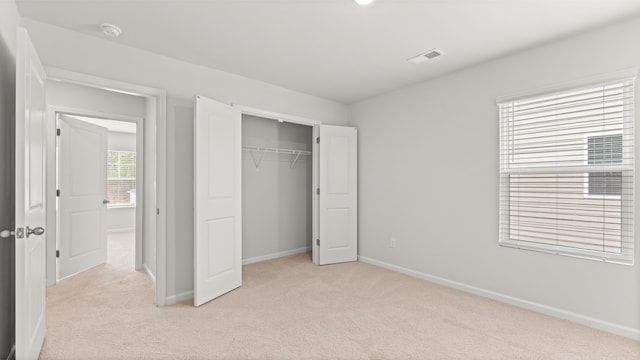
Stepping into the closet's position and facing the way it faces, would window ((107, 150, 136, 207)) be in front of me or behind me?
behind

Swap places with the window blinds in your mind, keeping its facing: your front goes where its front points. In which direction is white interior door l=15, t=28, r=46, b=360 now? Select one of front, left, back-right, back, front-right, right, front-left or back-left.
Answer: front

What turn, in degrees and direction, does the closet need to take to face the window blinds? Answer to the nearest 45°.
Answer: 0° — it already faces it

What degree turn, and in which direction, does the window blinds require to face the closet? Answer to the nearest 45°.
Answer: approximately 45° to its right

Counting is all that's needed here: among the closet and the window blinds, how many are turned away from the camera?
0

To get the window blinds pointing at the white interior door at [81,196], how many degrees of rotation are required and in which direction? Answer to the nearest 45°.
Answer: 0° — it already faces it

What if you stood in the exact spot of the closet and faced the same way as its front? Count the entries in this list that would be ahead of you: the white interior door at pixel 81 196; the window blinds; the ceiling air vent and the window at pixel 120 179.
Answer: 2

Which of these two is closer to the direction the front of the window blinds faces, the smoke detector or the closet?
the smoke detector

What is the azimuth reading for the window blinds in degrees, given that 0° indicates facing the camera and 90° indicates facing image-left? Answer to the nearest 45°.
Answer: approximately 45°

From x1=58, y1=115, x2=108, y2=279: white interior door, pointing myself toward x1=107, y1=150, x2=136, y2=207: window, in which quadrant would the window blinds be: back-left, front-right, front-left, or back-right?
back-right

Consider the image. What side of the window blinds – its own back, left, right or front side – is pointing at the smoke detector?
front

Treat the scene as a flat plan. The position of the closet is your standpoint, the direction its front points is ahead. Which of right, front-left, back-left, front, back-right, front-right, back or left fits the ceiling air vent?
front
